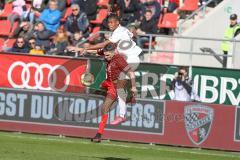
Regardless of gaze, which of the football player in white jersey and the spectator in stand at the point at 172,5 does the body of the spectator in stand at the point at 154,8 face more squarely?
the football player in white jersey

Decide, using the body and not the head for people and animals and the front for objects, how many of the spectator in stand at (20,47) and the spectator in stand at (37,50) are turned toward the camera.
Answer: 2

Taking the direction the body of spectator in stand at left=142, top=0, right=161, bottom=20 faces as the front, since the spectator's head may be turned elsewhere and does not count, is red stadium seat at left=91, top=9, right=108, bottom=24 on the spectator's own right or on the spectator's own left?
on the spectator's own right

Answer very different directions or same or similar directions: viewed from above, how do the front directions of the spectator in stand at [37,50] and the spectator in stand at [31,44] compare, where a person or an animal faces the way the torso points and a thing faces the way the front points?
same or similar directions

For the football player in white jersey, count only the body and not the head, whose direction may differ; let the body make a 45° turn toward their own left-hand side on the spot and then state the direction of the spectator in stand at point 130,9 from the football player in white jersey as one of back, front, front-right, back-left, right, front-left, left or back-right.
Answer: back

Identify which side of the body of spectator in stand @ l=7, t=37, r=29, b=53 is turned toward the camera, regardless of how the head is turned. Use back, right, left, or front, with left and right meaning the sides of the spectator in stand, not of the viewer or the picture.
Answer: front

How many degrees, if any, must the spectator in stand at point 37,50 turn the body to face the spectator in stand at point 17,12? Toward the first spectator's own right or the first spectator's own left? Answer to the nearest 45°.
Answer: approximately 180°

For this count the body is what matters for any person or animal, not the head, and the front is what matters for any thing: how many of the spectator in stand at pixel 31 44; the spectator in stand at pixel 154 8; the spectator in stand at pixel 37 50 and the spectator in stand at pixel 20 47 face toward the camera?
4

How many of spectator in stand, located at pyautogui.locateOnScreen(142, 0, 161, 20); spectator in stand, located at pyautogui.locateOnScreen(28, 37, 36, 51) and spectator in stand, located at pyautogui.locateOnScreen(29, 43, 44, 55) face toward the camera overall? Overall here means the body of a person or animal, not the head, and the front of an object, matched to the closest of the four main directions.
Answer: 3

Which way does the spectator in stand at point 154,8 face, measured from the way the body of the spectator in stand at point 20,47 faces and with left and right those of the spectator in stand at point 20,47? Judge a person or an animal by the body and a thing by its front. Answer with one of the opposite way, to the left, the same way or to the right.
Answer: the same way

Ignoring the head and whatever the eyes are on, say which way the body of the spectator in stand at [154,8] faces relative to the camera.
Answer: toward the camera

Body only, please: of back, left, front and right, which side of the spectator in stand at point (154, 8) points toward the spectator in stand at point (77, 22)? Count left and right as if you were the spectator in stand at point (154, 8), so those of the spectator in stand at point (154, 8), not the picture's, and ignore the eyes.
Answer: right

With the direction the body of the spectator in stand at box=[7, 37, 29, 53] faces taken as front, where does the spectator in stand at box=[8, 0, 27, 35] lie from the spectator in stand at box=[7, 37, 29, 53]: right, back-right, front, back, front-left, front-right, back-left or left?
back

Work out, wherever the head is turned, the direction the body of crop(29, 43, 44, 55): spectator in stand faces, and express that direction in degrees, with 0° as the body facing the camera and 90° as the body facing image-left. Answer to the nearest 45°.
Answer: approximately 0°

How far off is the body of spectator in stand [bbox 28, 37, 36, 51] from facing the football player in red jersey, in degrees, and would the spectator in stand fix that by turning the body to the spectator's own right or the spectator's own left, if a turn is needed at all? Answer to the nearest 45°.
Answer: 0° — they already face them

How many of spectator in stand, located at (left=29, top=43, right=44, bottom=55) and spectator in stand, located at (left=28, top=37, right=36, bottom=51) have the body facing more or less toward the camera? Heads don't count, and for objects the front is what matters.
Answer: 2
